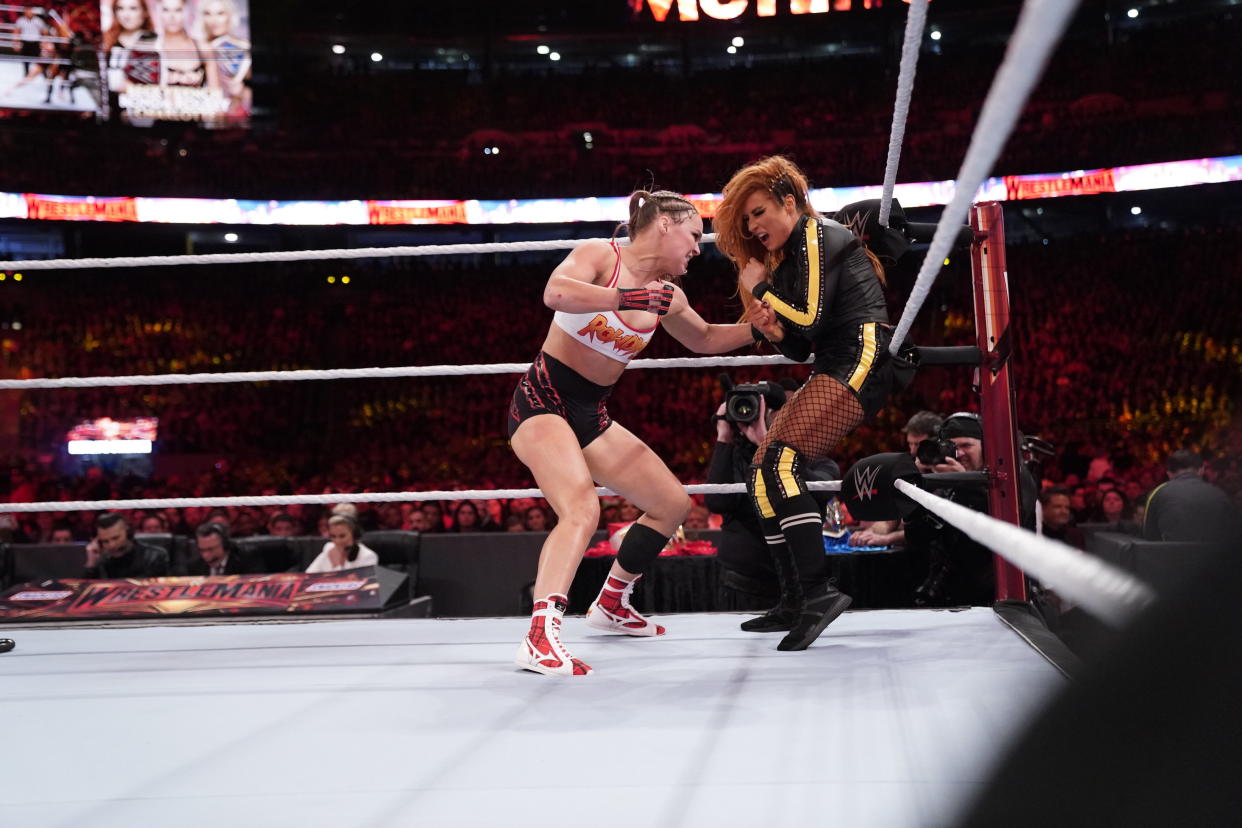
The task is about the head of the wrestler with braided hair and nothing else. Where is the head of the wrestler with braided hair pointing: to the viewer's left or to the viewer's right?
to the viewer's right

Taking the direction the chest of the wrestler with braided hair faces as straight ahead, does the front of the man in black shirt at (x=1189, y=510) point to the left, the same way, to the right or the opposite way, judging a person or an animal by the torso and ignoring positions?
to the left

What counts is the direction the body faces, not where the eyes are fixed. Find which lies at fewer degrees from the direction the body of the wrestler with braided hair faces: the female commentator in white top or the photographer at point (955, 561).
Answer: the photographer

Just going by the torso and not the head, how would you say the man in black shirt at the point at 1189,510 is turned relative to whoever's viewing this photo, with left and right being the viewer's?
facing away from the viewer

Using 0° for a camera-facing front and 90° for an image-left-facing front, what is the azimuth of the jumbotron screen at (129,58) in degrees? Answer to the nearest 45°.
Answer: approximately 0°

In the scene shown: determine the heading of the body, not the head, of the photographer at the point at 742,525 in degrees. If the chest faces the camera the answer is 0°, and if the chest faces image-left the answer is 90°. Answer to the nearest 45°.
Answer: approximately 0°

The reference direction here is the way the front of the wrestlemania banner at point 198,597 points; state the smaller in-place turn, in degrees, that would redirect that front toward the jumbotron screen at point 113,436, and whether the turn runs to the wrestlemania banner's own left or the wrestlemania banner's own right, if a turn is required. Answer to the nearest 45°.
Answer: approximately 180°

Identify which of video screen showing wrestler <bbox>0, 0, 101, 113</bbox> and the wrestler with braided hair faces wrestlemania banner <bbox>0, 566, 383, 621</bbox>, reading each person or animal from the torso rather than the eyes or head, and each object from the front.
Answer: the video screen showing wrestler

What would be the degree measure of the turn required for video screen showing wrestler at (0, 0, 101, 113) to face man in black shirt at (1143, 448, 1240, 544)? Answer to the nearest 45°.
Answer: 0° — it already faces them

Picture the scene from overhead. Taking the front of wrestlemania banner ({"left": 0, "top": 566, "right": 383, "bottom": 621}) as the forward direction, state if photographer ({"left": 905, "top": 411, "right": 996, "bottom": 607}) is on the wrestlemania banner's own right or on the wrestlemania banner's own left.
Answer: on the wrestlemania banner's own left
